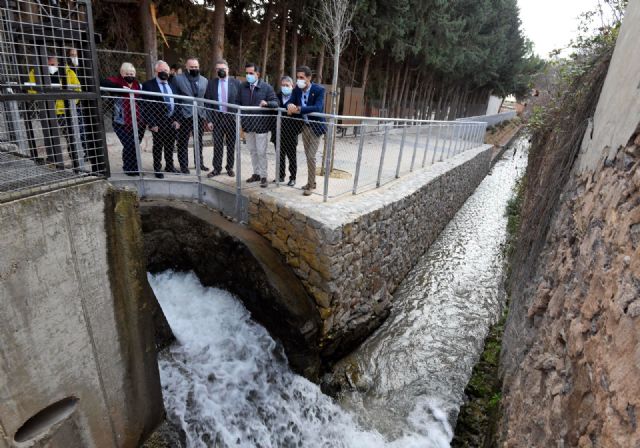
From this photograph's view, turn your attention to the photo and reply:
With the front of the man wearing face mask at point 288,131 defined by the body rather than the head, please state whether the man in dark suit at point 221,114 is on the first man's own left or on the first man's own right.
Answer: on the first man's own right

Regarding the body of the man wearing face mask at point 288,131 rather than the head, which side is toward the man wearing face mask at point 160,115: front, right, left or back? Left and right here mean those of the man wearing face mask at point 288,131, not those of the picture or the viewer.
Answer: right

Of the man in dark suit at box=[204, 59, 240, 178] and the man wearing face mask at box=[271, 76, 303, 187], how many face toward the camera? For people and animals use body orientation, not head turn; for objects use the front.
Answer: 2

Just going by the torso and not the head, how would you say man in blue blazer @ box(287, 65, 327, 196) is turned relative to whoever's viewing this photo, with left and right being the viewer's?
facing the viewer and to the left of the viewer

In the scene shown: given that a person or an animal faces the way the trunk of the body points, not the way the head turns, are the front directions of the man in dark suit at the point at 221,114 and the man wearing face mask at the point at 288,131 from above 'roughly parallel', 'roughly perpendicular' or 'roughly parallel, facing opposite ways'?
roughly parallel

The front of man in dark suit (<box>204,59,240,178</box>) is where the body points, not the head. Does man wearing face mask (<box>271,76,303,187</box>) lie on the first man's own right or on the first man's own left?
on the first man's own left

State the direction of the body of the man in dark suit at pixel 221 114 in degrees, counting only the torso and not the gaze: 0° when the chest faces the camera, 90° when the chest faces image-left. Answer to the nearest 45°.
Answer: approximately 0°

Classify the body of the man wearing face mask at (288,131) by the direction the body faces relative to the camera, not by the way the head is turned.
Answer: toward the camera

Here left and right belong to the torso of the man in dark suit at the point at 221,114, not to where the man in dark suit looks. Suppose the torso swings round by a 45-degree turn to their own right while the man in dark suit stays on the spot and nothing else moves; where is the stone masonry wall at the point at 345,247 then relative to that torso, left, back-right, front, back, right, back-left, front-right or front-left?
left

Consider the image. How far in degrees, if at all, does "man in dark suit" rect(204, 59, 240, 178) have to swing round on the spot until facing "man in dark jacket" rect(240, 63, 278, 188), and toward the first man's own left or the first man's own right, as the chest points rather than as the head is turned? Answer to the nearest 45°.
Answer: approximately 45° to the first man's own left
